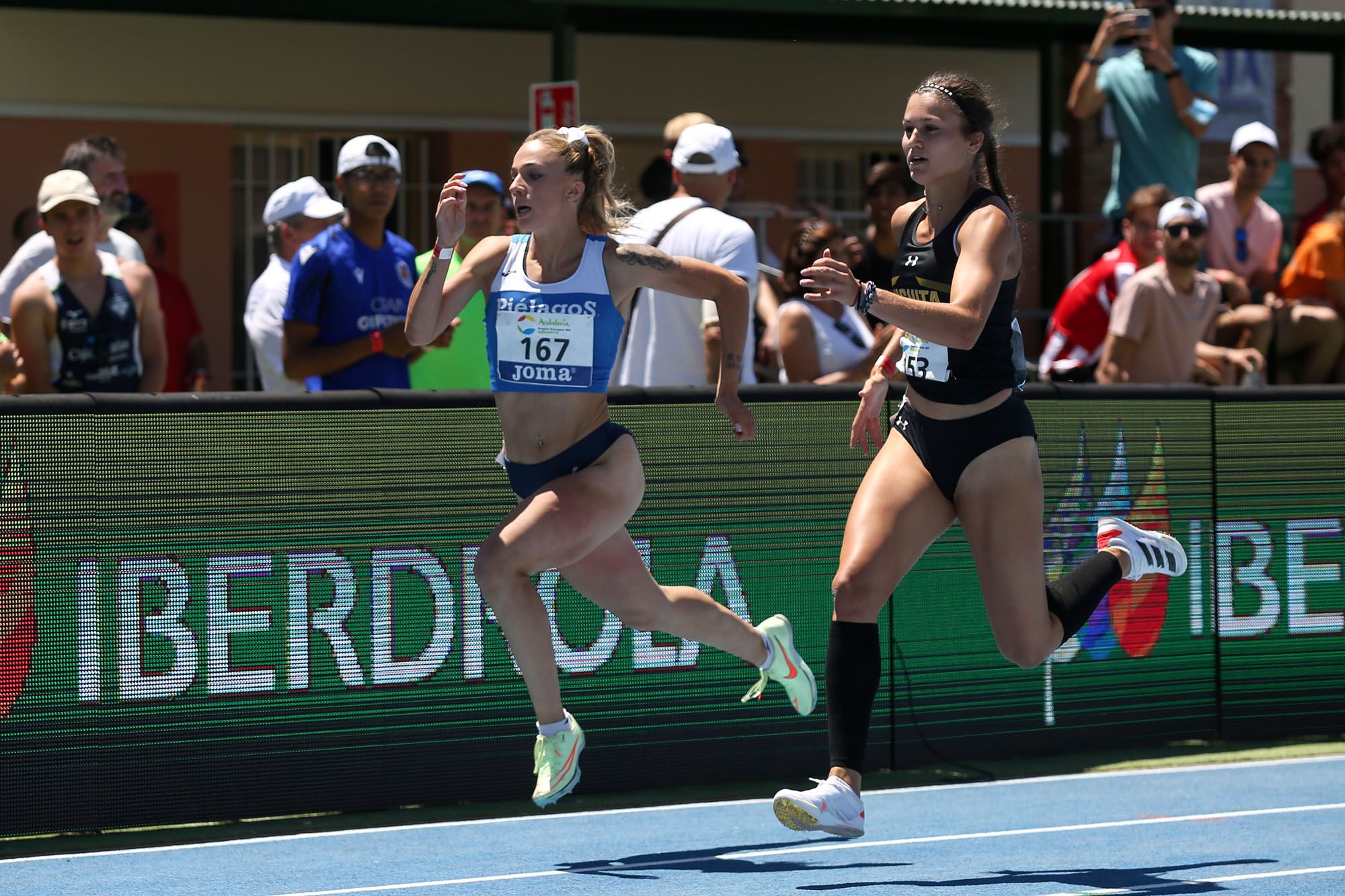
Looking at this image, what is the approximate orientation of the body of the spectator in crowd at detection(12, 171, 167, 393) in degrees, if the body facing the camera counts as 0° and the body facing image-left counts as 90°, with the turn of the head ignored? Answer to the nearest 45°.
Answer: approximately 0°

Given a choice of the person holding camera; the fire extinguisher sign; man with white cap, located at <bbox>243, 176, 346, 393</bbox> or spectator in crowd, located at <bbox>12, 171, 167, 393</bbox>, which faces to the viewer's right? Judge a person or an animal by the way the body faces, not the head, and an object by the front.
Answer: the man with white cap

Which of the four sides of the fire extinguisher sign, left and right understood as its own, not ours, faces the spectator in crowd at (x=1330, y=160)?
left

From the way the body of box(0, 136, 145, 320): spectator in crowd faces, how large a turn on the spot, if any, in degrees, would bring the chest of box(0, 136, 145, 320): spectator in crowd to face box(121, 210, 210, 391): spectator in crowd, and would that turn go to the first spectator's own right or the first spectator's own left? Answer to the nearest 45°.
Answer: approximately 135° to the first spectator's own left

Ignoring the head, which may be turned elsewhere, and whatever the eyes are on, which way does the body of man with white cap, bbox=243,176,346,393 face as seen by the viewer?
to the viewer's right

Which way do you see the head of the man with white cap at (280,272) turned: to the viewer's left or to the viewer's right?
to the viewer's right

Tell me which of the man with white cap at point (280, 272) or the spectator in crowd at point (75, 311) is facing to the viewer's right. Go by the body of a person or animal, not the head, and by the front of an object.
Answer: the man with white cap

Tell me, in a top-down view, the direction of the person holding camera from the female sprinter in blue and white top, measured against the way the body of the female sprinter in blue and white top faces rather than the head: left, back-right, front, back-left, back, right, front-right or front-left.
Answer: back

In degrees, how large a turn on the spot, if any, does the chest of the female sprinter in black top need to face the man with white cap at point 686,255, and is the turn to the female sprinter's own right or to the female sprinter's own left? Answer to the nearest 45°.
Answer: approximately 90° to the female sprinter's own right
